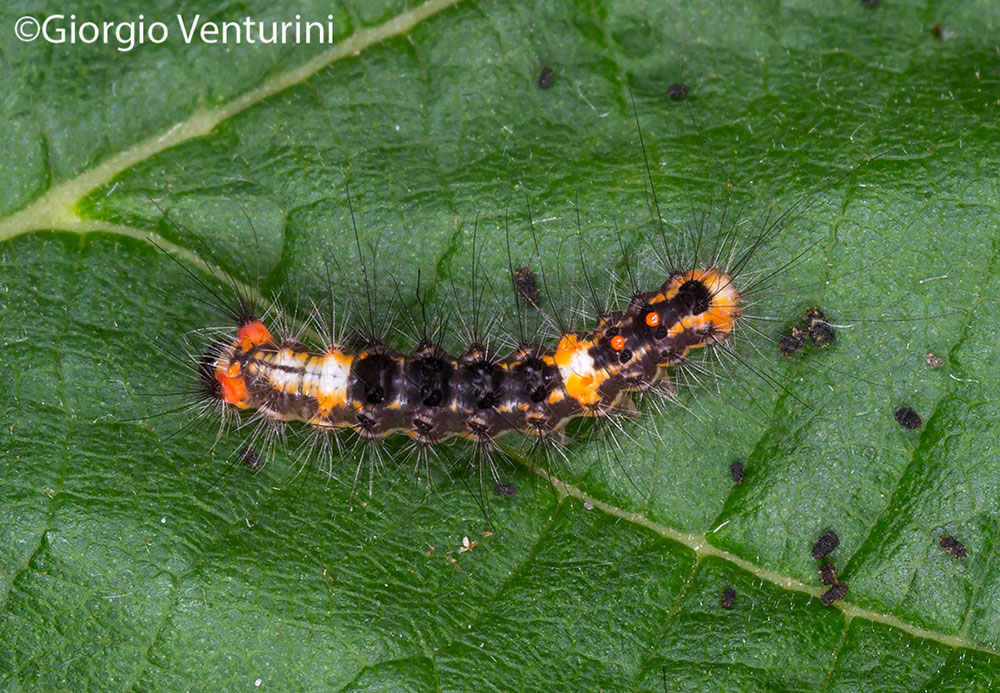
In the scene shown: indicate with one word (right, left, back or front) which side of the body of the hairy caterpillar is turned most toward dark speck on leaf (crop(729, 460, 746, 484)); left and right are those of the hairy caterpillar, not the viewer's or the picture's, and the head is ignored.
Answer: back

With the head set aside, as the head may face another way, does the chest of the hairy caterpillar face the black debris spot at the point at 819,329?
no

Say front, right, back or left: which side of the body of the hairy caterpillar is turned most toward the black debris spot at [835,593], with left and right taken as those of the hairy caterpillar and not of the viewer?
back

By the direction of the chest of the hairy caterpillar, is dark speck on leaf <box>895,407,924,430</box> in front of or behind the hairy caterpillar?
behind

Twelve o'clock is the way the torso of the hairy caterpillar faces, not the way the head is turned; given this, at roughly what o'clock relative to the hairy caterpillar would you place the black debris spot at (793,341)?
The black debris spot is roughly at 7 o'clock from the hairy caterpillar.

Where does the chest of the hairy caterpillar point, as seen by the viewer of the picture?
to the viewer's left

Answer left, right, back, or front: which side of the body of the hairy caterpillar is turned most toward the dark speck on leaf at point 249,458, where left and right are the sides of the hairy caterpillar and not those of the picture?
front

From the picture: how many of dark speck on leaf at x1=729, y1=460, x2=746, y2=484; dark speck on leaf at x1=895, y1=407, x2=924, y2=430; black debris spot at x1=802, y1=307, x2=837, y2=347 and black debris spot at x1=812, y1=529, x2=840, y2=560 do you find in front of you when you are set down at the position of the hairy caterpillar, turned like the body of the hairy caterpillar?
0

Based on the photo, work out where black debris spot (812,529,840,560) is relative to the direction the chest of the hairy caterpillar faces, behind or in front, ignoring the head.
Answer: behind

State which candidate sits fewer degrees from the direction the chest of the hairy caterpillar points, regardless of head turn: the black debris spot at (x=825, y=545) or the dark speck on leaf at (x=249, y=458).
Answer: the dark speck on leaf
